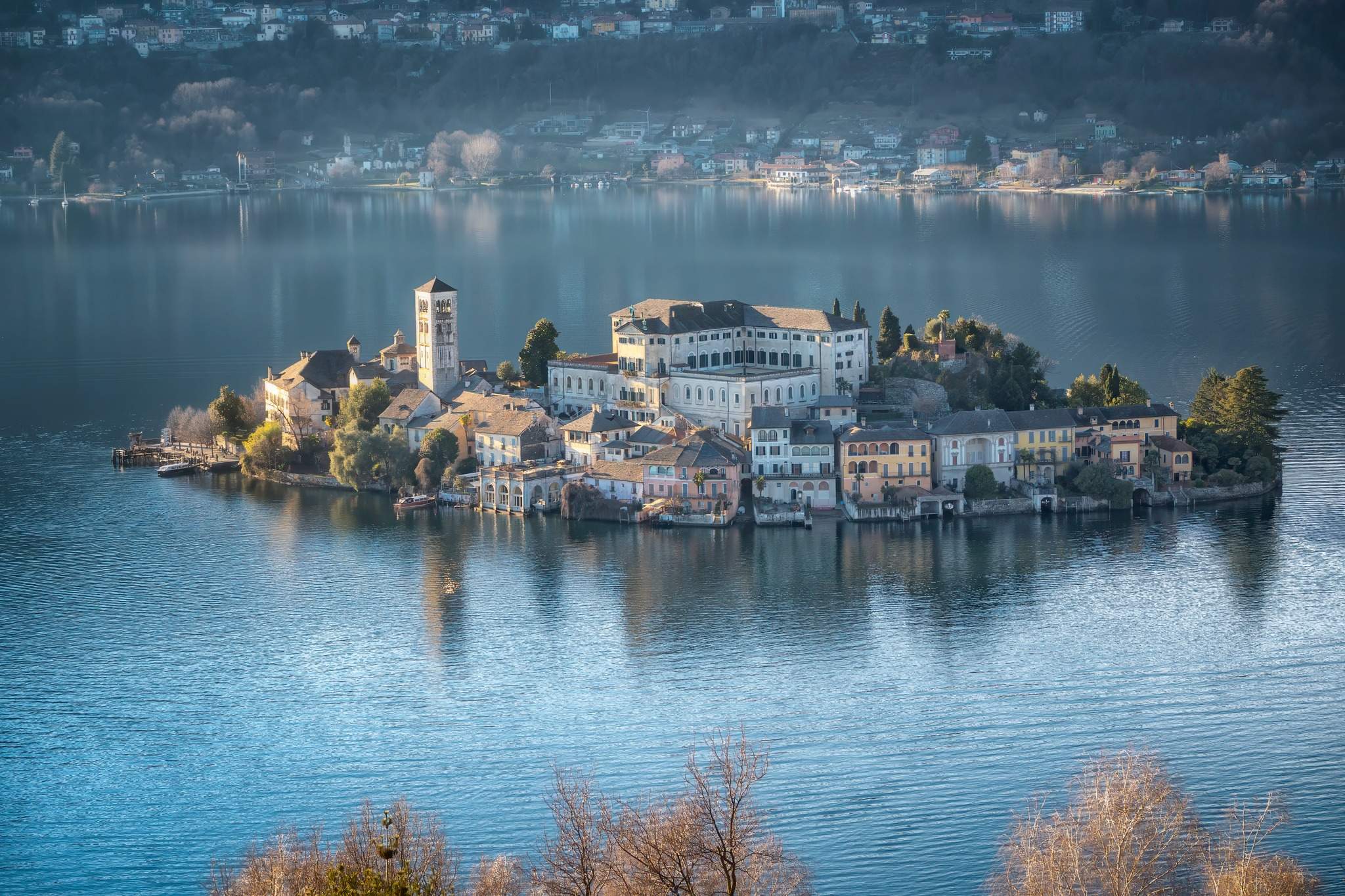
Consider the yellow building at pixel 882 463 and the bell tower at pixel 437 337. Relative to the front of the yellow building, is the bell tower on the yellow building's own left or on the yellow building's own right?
on the yellow building's own right

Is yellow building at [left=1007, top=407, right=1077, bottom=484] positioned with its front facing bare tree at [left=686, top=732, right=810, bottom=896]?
yes

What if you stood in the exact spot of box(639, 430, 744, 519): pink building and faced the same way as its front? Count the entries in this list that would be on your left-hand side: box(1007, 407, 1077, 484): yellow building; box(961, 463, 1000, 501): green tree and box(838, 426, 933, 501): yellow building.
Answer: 3

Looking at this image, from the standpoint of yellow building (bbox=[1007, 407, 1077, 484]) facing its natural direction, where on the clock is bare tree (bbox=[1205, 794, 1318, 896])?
The bare tree is roughly at 12 o'clock from the yellow building.

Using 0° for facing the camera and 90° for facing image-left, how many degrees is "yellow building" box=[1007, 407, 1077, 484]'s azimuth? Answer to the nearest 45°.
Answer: approximately 0°

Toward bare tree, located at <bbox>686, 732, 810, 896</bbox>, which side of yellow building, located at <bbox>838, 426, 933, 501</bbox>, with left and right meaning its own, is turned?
front

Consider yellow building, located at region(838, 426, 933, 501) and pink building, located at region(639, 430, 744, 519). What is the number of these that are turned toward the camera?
2

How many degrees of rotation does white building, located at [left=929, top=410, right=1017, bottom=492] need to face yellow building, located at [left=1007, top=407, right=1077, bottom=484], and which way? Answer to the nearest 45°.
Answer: approximately 135° to its left

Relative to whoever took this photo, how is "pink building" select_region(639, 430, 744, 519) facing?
facing the viewer

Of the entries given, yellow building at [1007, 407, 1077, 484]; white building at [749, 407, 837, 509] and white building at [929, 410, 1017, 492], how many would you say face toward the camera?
3

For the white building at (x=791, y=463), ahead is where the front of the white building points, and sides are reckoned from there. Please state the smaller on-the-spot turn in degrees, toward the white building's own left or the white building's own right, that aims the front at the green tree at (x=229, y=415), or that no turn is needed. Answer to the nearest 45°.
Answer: approximately 135° to the white building's own right
